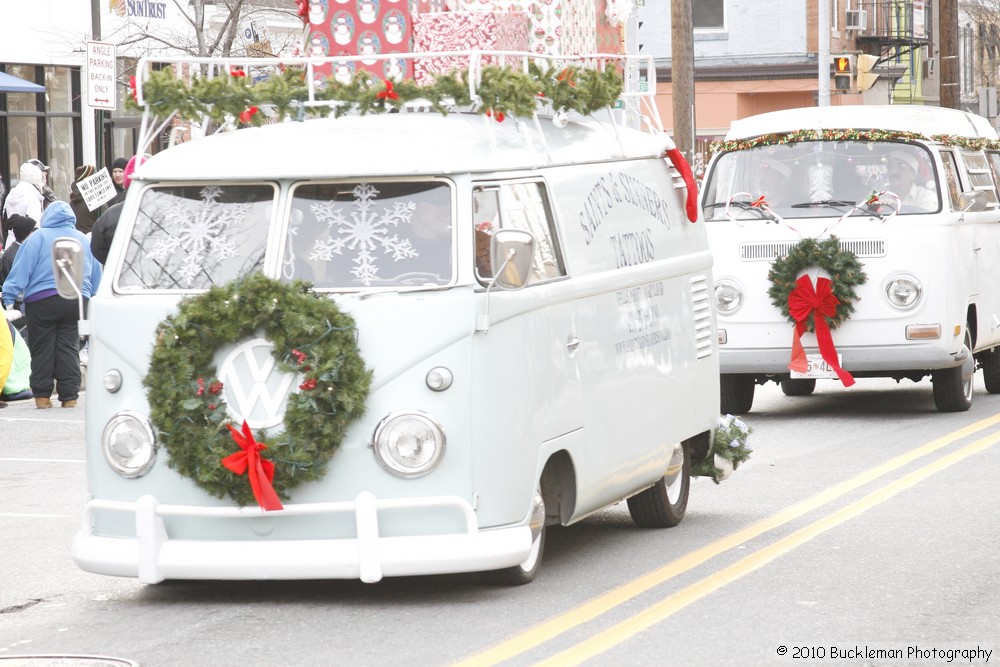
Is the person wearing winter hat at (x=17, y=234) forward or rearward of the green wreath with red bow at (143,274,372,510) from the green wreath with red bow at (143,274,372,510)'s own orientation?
rearward

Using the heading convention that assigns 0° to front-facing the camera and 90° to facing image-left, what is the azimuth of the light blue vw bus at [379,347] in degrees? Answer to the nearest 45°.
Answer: approximately 45°
